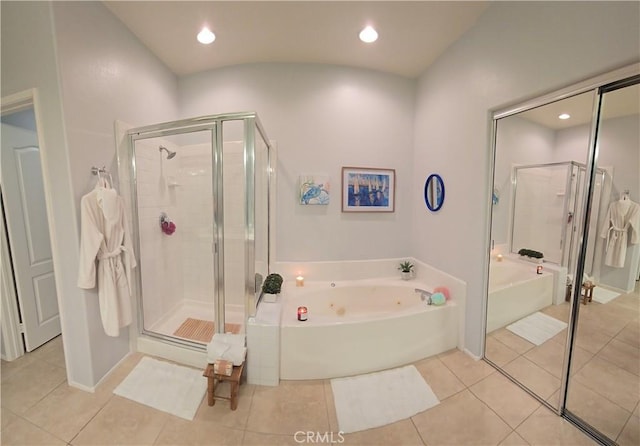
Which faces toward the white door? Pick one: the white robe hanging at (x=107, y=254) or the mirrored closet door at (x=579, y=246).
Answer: the mirrored closet door

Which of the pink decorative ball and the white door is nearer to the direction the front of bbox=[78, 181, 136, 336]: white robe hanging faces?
the pink decorative ball

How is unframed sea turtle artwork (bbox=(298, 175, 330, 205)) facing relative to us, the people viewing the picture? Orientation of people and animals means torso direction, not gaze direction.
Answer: facing the viewer

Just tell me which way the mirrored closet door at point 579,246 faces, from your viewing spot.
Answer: facing the viewer and to the left of the viewer

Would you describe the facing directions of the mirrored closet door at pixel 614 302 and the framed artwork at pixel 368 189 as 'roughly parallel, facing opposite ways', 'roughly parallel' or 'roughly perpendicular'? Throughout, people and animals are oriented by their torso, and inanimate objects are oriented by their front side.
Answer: roughly perpendicular

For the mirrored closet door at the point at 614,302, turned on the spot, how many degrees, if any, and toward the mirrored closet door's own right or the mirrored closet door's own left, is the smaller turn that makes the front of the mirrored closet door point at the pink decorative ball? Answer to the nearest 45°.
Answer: approximately 45° to the mirrored closet door's own right

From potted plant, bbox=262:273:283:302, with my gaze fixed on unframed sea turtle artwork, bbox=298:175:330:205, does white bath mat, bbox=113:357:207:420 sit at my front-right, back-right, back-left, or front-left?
back-left

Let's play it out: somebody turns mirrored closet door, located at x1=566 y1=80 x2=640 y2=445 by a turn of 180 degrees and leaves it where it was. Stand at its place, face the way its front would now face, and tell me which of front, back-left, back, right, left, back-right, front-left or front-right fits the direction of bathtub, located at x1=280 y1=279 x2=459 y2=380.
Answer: back

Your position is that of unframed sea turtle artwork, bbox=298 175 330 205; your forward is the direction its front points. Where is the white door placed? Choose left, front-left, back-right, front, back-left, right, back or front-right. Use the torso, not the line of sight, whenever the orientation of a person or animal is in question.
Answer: right

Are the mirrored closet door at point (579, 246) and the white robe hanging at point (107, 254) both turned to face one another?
yes

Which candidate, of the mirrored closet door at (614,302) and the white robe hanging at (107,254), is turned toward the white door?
the mirrored closet door

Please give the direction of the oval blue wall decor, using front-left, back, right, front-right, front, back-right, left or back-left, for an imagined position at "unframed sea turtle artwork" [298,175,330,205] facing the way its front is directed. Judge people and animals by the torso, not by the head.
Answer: left

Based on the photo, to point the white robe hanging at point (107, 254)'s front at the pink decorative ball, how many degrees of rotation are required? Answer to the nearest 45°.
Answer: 0° — it already faces it

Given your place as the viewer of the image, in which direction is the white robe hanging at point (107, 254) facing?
facing the viewer and to the right of the viewer

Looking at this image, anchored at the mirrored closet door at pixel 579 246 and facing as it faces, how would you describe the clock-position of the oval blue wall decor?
The oval blue wall decor is roughly at 2 o'clock from the mirrored closet door.

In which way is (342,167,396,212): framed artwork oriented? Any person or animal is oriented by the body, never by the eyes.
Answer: toward the camera

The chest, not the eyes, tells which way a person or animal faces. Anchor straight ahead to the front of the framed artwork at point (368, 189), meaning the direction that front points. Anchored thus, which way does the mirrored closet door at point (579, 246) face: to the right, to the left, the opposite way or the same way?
to the right

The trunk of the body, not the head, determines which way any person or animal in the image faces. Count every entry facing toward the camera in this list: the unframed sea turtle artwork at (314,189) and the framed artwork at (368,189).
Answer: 2
